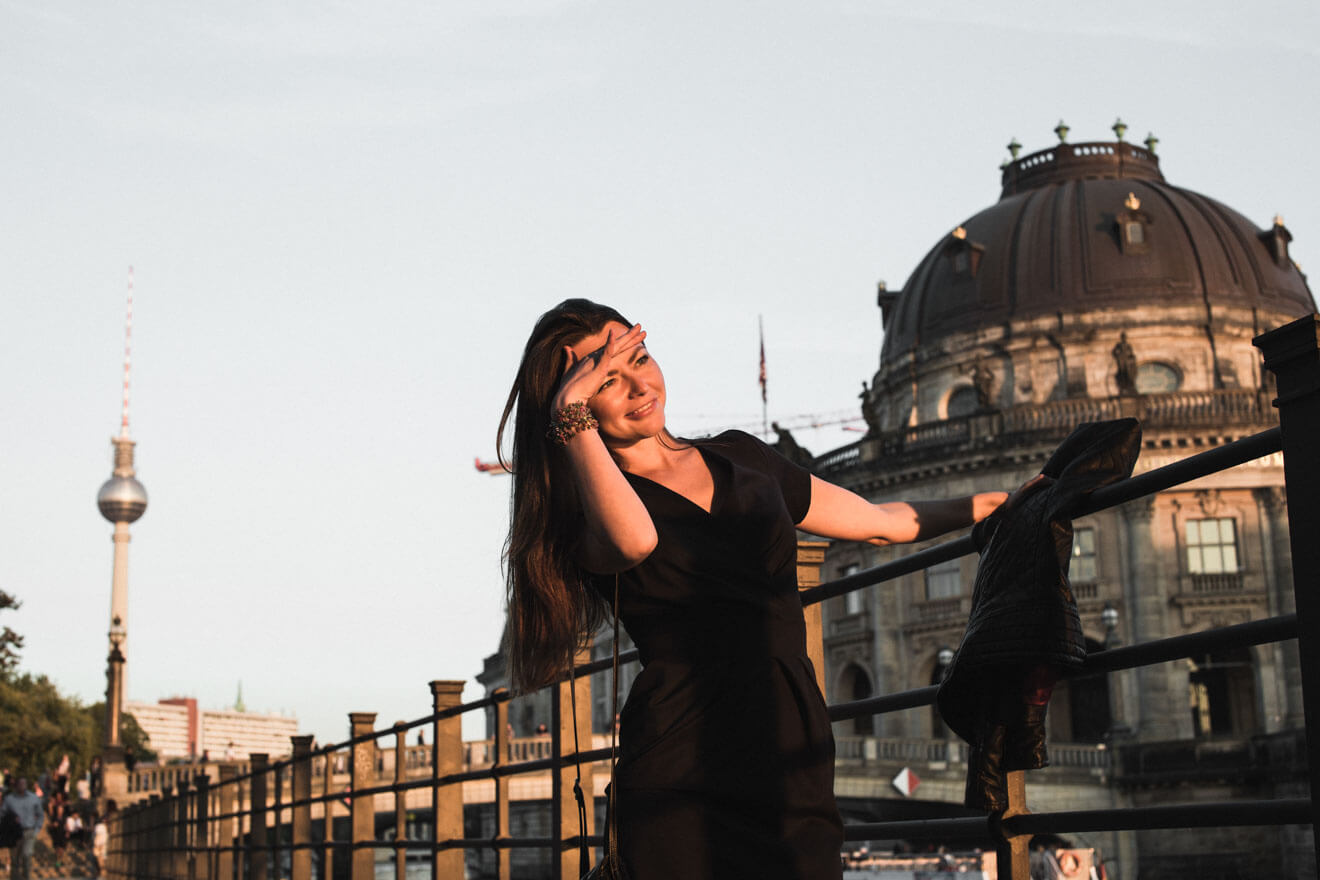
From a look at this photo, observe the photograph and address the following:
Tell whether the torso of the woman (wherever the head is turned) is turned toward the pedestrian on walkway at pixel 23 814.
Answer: no

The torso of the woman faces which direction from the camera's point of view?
toward the camera

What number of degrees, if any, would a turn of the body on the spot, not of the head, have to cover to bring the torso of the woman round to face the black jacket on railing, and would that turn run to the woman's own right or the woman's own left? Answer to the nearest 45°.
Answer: approximately 135° to the woman's own left

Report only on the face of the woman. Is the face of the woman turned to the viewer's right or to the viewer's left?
to the viewer's right

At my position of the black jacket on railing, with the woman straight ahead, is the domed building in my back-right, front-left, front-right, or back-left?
back-right

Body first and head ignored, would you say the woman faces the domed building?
no
